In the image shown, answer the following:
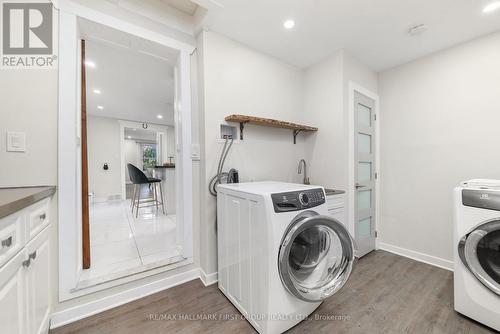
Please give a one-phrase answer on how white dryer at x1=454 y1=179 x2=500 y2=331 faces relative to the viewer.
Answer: facing the viewer and to the left of the viewer

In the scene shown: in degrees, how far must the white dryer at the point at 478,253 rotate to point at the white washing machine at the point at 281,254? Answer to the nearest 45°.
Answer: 0° — it already faces it

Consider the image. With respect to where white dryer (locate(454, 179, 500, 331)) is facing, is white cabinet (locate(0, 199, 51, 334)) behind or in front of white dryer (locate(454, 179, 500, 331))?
in front

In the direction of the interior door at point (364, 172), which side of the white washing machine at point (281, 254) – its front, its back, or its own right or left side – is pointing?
left

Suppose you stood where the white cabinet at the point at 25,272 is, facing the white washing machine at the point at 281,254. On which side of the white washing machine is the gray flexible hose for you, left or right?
left

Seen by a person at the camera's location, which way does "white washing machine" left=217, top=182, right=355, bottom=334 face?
facing the viewer and to the right of the viewer

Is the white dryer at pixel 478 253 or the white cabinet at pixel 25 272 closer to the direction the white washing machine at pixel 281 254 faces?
the white dryer

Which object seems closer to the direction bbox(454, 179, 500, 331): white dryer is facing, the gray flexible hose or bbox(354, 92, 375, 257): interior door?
the gray flexible hose

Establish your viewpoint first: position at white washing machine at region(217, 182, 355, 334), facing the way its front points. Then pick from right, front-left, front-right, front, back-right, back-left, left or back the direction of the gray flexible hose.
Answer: back

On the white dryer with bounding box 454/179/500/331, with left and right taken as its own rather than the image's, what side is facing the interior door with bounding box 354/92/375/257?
right

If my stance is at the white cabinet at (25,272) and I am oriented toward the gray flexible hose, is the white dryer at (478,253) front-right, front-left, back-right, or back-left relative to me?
front-right

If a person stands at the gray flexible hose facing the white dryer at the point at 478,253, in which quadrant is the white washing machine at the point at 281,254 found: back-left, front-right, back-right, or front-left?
front-right

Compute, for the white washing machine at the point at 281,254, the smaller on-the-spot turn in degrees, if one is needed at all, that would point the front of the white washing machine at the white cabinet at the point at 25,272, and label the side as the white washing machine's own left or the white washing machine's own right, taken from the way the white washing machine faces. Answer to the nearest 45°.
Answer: approximately 90° to the white washing machine's own right

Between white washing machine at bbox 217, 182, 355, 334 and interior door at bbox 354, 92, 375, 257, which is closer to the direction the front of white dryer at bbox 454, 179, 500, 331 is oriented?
the white washing machine

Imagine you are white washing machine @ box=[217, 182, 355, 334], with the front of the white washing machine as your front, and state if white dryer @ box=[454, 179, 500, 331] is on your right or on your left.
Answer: on your left
